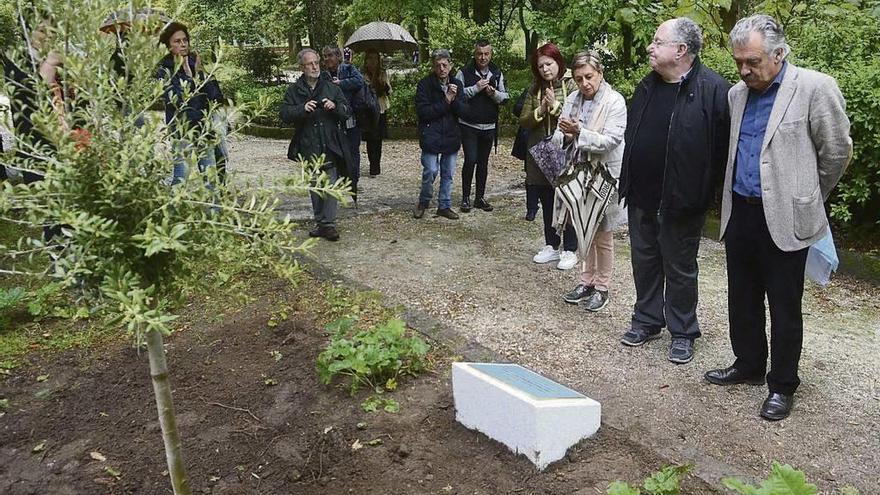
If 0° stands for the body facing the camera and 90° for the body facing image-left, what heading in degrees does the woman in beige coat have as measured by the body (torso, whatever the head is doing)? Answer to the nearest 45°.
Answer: approximately 45°

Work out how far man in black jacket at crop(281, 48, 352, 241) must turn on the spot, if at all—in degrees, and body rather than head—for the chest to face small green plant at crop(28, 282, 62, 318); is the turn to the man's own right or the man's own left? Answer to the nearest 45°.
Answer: approximately 45° to the man's own right

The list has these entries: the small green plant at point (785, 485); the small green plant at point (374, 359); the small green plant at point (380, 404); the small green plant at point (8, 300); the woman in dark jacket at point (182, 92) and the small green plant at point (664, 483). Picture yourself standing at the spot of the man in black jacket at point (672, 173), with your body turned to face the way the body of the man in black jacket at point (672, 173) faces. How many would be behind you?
0

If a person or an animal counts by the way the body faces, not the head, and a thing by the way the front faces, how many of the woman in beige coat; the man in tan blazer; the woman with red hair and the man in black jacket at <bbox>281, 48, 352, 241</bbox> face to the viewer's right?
0

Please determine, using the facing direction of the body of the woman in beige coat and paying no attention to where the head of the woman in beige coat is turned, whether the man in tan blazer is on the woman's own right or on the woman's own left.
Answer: on the woman's own left

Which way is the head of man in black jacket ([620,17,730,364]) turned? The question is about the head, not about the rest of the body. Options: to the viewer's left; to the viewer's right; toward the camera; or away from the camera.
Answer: to the viewer's left

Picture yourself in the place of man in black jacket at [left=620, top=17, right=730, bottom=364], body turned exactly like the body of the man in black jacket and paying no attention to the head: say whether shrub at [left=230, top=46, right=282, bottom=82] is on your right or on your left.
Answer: on your right

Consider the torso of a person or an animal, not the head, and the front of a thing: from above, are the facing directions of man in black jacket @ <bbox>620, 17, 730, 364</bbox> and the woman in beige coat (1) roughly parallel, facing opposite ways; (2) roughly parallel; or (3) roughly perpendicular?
roughly parallel

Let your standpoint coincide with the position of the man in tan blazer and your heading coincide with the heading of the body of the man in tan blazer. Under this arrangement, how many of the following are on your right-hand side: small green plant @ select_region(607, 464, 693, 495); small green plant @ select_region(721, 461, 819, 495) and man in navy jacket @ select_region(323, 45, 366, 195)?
1

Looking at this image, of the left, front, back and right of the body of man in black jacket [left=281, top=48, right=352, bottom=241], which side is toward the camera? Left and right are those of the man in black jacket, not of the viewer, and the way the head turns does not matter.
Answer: front

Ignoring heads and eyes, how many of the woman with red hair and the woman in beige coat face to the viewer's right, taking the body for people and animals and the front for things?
0

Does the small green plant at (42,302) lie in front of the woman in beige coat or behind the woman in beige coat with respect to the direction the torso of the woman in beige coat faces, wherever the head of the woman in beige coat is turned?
in front

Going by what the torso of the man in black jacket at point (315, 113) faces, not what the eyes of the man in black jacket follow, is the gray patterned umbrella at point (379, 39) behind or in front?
behind

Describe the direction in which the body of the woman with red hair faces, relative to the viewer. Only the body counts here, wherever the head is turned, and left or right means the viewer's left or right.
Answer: facing the viewer and to the left of the viewer

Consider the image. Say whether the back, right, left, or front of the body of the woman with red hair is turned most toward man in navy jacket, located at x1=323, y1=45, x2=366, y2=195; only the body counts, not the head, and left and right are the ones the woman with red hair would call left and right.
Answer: right

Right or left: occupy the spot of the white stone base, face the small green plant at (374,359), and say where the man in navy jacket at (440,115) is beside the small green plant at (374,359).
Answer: right

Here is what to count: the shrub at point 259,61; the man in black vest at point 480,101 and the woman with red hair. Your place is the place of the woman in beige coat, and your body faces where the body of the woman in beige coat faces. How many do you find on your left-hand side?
0

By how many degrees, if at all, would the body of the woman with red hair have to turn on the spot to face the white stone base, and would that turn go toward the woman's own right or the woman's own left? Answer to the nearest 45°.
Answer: approximately 45° to the woman's own left

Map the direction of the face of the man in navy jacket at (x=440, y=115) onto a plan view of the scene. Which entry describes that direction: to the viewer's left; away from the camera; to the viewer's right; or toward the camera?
toward the camera

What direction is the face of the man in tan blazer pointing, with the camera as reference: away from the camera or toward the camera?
toward the camera

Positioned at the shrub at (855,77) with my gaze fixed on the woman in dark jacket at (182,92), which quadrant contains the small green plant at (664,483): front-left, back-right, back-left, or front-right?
front-left

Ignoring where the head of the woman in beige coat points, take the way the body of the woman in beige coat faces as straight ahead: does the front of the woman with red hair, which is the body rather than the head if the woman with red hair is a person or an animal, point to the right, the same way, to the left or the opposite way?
the same way

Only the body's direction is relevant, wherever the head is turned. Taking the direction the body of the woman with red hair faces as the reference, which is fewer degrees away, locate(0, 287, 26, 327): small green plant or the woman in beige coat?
the small green plant

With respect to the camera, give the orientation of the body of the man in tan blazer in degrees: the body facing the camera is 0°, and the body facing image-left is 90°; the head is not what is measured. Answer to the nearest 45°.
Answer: approximately 45°

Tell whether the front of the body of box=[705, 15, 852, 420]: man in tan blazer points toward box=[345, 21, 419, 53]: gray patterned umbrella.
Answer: no
